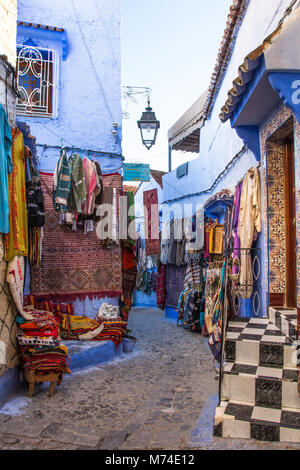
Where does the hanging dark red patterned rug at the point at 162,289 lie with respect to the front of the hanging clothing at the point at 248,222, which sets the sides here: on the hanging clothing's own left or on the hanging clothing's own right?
on the hanging clothing's own right

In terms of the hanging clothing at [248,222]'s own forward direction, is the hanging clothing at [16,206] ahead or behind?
ahead

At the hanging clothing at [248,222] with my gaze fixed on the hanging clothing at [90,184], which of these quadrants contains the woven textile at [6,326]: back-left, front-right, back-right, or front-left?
front-left

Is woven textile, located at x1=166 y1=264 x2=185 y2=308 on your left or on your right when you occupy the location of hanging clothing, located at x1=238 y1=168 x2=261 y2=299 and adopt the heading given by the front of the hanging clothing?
on your right

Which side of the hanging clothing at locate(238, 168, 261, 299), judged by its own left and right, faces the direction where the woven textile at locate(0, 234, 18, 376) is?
front

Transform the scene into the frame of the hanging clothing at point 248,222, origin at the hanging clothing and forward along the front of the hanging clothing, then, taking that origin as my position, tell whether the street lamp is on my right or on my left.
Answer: on my right

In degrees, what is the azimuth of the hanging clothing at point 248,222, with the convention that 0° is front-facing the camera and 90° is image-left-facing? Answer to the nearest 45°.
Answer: approximately 45°

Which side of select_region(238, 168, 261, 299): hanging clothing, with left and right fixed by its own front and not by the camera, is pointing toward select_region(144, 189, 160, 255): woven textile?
right

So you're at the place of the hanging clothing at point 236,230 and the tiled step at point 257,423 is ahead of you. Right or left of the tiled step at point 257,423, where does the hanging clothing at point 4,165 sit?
right
